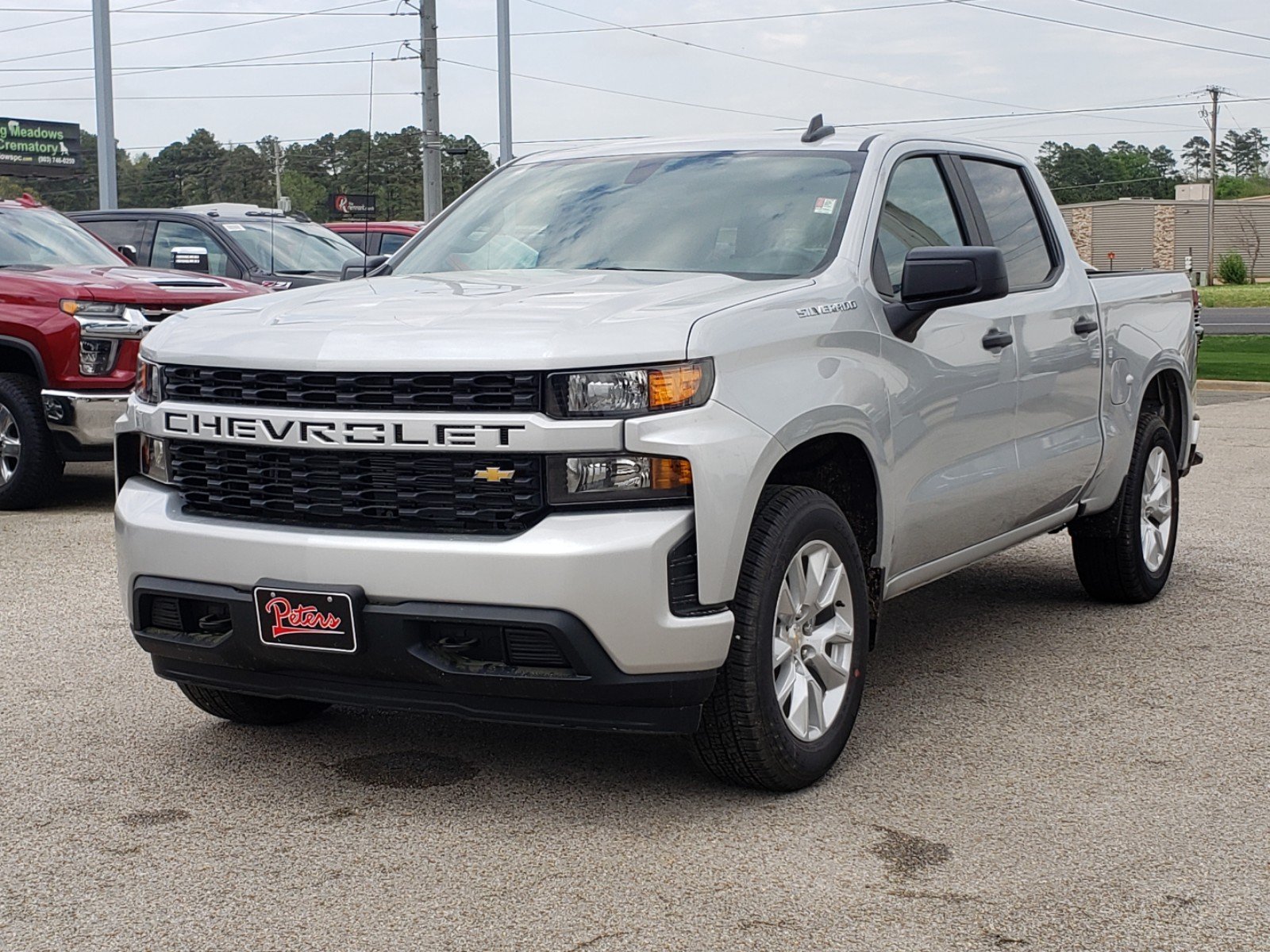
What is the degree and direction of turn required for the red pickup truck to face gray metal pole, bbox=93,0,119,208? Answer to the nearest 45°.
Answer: approximately 135° to its left

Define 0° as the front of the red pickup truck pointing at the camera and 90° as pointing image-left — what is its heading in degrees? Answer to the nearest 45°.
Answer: approximately 315°

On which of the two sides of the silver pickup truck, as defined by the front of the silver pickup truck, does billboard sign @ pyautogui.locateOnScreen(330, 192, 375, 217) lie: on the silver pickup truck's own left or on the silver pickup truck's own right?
on the silver pickup truck's own right

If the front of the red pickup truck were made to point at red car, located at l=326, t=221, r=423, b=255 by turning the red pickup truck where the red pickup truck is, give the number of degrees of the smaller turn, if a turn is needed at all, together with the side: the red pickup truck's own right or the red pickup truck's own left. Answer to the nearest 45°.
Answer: approximately 135° to the red pickup truck's own left

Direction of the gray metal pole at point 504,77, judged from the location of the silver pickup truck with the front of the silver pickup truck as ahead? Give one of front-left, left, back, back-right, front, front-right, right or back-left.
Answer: back-right

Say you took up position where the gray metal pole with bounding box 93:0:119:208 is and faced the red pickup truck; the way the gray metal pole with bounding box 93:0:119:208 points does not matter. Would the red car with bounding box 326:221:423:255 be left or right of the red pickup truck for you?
left
